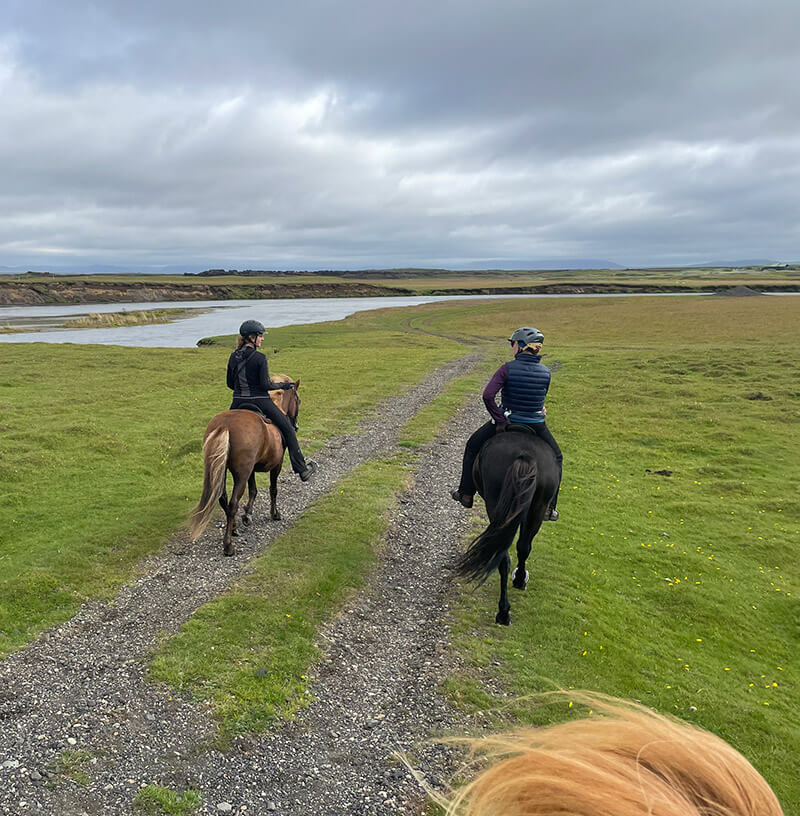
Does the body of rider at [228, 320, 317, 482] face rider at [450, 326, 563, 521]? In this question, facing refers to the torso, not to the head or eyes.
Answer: no

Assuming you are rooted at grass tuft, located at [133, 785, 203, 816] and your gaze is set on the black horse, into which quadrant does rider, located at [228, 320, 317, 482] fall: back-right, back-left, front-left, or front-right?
front-left

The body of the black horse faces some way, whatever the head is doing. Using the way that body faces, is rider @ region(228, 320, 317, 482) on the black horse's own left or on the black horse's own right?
on the black horse's own left

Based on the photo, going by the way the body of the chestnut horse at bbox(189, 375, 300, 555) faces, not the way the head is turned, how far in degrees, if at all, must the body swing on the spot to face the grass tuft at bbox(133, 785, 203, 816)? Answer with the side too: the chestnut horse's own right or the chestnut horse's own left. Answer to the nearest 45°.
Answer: approximately 135° to the chestnut horse's own right

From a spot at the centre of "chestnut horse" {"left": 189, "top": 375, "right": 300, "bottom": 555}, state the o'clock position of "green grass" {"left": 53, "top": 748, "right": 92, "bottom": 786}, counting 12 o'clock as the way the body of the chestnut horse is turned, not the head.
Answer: The green grass is roughly at 5 o'clock from the chestnut horse.

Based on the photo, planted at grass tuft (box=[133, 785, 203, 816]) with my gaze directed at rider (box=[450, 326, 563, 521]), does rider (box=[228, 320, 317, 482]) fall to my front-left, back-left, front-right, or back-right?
front-left

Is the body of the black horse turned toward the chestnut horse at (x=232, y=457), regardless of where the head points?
no

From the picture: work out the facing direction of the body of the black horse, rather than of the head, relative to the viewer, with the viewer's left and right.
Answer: facing away from the viewer

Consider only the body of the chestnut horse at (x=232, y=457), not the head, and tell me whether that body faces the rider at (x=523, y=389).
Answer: no

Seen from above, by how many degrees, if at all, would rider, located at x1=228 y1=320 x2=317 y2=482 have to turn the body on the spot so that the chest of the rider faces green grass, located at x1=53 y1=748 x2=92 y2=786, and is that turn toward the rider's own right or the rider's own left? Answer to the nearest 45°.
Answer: approximately 135° to the rider's own right

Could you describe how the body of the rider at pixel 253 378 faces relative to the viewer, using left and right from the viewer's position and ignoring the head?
facing away from the viewer and to the right of the viewer

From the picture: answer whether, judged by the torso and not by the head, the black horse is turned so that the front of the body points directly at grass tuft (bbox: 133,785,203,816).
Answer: no

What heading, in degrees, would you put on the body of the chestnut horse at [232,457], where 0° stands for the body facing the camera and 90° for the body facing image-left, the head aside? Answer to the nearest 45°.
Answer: approximately 225°

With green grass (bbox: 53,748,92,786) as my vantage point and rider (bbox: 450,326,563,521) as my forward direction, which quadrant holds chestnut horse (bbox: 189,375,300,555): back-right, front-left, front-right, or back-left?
front-left

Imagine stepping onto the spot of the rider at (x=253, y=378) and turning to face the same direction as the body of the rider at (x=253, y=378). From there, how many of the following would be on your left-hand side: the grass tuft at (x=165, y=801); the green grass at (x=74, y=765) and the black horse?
0

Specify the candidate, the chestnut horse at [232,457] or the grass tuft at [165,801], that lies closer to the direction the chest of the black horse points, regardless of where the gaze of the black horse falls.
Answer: the chestnut horse

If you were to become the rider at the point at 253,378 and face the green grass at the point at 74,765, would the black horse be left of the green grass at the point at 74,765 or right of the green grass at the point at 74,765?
left
